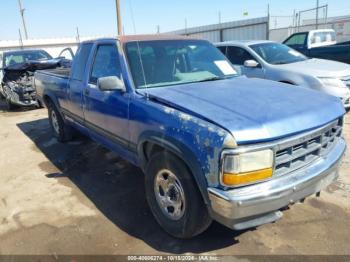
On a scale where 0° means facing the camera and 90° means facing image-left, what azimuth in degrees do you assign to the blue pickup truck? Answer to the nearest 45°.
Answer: approximately 315°

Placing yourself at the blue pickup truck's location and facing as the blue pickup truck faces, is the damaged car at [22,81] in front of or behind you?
behind

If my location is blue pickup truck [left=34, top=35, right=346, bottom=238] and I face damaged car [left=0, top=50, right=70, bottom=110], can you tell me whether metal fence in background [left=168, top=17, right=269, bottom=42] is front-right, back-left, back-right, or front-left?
front-right

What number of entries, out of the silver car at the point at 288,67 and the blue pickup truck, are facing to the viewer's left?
0

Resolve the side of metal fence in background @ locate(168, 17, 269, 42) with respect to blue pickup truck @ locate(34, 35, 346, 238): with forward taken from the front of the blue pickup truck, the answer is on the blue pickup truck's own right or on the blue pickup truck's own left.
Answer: on the blue pickup truck's own left

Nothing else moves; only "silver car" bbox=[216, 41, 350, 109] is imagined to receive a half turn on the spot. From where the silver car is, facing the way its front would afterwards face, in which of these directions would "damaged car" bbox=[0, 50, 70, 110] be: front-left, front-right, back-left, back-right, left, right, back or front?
front-left

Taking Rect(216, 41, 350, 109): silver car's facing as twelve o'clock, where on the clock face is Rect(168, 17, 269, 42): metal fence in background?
The metal fence in background is roughly at 7 o'clock from the silver car.
